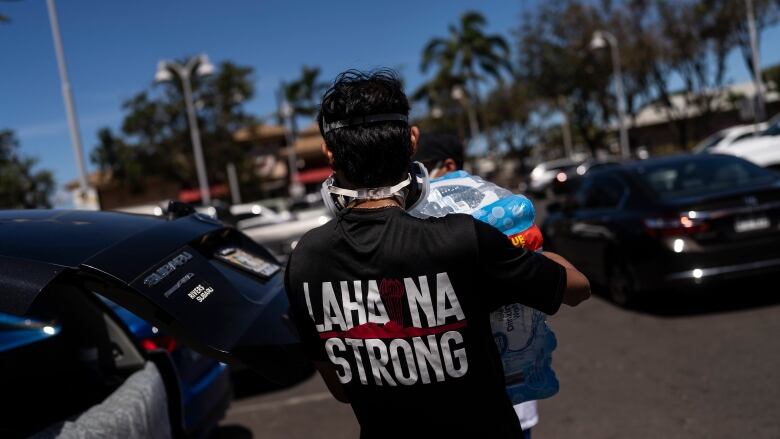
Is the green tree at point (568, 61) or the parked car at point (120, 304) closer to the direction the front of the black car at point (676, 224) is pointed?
the green tree

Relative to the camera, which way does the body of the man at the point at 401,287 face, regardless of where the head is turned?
away from the camera

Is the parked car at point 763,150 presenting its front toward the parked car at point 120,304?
no

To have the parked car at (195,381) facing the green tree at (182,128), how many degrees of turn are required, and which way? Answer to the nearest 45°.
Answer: approximately 45° to its right

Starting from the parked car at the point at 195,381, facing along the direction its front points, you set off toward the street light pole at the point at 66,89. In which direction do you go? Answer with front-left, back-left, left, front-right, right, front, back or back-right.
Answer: front-right

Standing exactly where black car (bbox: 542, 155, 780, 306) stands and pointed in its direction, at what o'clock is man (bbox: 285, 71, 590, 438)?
The man is roughly at 8 o'clock from the black car.

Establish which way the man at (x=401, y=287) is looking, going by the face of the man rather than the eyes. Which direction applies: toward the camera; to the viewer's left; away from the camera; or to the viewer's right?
away from the camera

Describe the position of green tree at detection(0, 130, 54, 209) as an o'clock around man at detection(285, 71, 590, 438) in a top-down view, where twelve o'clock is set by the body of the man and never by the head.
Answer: The green tree is roughly at 11 o'clock from the man.

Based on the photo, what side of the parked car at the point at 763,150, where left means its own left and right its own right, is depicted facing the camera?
left

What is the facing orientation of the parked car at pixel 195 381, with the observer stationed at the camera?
facing away from the viewer and to the left of the viewer

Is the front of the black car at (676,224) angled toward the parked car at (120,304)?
no

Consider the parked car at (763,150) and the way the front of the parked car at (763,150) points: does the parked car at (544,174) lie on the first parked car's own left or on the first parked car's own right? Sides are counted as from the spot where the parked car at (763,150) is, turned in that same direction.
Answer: on the first parked car's own right

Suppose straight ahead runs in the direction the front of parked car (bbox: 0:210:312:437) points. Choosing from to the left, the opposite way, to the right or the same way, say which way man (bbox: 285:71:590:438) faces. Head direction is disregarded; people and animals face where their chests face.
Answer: to the right

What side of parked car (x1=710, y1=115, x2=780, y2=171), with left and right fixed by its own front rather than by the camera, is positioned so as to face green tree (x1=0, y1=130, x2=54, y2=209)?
front

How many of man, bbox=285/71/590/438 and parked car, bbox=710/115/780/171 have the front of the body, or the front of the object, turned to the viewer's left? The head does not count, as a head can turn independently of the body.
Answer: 1

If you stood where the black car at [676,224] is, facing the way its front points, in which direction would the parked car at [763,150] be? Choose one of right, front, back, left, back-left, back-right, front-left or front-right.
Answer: front-right

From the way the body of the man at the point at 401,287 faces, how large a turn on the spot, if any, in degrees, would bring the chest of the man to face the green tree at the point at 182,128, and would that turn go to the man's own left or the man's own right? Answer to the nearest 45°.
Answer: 0° — they already face it

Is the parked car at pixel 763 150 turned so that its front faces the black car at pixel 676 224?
no

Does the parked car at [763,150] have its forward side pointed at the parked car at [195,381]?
no
